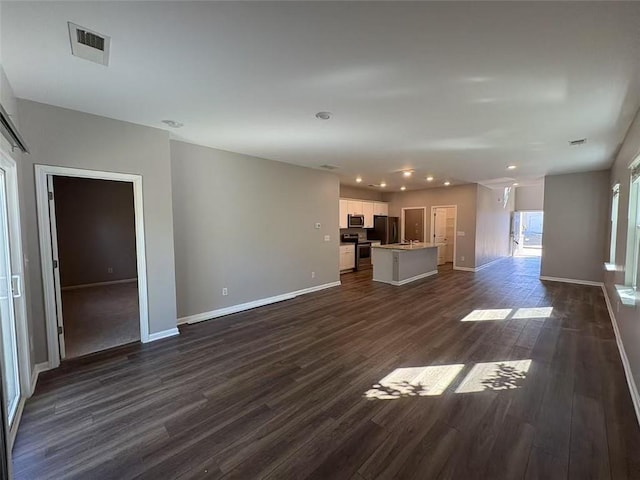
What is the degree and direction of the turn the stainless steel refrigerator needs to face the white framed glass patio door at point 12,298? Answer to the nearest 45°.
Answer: approximately 45° to its right

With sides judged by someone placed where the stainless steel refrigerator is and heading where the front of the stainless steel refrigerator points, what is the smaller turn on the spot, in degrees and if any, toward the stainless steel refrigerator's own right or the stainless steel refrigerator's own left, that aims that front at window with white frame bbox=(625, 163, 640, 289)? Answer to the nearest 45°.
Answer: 0° — it already faces it

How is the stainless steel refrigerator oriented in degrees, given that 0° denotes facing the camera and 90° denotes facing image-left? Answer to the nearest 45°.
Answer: approximately 315°

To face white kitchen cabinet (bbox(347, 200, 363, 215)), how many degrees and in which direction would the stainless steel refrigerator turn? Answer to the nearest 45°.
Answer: approximately 90° to its right

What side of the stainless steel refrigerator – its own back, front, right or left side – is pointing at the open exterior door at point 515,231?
left

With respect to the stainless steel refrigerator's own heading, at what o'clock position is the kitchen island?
The kitchen island is roughly at 1 o'clock from the stainless steel refrigerator.

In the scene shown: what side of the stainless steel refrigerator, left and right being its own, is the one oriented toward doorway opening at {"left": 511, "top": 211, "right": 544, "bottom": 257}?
left

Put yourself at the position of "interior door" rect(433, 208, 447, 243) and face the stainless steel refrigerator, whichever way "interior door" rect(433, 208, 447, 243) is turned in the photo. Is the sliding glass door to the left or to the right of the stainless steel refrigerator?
left
